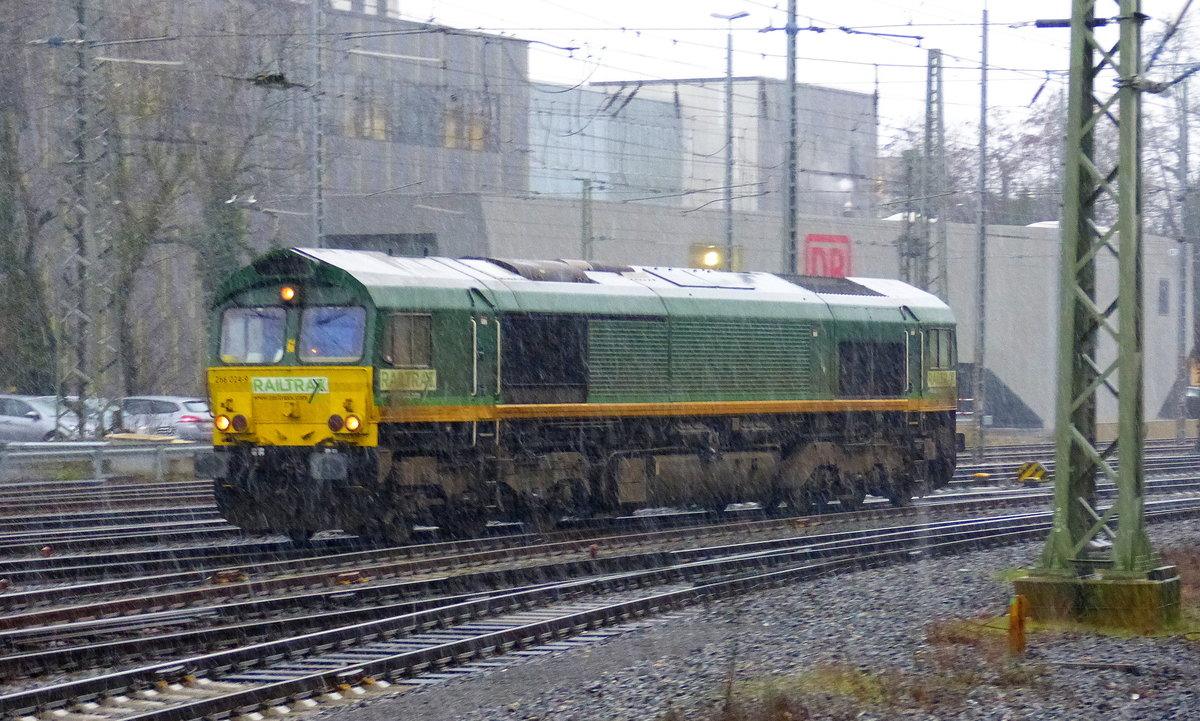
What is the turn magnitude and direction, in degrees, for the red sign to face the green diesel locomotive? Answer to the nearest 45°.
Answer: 0° — it already faces it

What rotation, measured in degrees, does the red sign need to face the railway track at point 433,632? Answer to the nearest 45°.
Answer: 0° — it already faces it

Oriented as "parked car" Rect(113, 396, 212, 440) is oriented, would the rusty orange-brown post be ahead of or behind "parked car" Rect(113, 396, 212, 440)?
behind

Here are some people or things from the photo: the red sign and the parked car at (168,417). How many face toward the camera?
1

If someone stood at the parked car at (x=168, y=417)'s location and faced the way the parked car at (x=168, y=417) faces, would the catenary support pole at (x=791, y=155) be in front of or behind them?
behind

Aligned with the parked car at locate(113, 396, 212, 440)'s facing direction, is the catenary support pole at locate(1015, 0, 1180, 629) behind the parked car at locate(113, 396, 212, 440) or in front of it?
behind

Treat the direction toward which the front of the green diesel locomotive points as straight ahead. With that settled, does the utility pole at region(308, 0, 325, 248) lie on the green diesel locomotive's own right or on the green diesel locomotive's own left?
on the green diesel locomotive's own right

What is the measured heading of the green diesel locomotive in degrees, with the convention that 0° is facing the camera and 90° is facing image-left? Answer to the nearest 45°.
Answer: approximately 45°

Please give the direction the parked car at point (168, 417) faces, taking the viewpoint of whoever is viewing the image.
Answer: facing away from the viewer and to the left of the viewer

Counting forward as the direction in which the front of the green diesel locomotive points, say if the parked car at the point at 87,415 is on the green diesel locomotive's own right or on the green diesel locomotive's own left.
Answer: on the green diesel locomotive's own right
